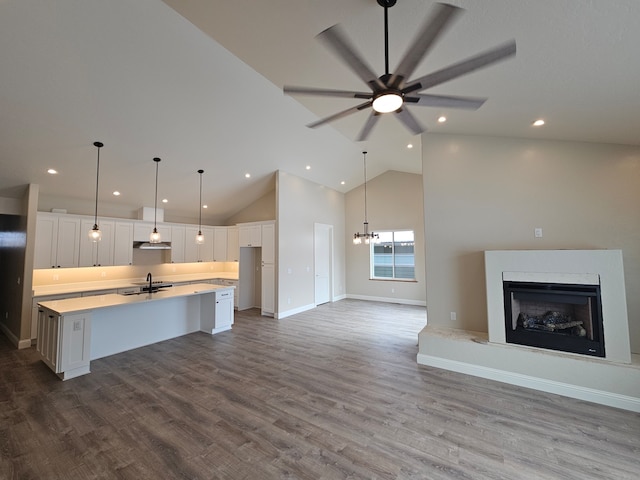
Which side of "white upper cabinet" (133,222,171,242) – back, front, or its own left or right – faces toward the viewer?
front

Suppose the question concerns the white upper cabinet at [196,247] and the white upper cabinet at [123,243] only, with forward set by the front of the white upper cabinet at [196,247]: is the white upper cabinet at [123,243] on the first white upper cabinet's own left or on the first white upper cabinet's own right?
on the first white upper cabinet's own right

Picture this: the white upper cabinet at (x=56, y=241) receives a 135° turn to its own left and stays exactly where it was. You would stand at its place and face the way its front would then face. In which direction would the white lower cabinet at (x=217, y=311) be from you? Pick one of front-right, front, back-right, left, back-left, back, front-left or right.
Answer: right

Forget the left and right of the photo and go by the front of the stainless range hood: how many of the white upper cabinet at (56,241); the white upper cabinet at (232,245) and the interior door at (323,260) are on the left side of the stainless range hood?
2

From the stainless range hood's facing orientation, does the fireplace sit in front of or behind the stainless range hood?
in front

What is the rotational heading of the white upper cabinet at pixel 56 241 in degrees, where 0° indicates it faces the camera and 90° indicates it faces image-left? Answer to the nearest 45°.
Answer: approximately 0°

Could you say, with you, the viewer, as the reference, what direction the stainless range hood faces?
facing the viewer

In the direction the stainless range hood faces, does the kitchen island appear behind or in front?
in front

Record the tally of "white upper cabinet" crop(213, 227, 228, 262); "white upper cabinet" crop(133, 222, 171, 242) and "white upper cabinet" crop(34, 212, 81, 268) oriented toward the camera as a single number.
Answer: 3

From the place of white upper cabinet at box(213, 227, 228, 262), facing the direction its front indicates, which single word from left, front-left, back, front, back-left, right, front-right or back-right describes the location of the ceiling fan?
front
